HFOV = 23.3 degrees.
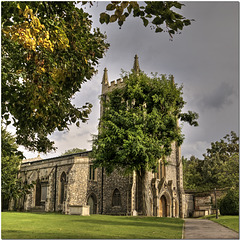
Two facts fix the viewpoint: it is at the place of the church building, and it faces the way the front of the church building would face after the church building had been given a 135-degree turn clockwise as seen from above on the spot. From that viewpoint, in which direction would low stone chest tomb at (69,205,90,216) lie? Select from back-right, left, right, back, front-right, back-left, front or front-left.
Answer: left

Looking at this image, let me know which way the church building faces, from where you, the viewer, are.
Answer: facing the viewer and to the right of the viewer

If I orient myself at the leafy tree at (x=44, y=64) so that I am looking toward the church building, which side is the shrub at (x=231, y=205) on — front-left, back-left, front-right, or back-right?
front-right

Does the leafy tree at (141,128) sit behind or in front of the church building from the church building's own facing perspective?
in front

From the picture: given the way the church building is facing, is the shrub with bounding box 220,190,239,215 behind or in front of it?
in front

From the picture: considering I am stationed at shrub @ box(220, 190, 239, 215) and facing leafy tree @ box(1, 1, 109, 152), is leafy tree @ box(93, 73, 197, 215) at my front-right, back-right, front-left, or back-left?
front-right

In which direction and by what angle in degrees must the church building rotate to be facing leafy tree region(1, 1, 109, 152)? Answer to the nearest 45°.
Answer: approximately 45° to its right

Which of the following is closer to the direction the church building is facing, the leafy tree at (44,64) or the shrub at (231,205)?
the shrub
